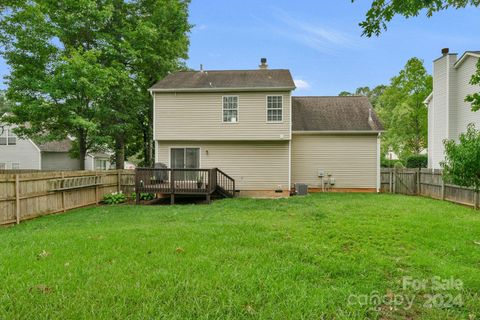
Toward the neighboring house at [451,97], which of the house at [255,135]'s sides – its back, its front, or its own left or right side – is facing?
right

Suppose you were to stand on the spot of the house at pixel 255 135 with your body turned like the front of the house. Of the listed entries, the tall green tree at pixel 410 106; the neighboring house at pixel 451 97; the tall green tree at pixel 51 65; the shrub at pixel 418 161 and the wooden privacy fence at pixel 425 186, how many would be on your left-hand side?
1

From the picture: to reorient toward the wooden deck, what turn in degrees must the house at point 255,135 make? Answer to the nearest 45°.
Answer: approximately 135° to its left

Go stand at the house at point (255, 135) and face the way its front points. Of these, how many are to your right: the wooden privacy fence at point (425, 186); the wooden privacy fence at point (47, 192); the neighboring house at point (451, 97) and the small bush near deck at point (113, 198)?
2

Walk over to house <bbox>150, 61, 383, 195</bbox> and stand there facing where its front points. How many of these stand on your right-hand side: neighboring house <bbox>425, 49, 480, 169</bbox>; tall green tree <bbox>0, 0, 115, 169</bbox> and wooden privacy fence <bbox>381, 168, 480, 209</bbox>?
2

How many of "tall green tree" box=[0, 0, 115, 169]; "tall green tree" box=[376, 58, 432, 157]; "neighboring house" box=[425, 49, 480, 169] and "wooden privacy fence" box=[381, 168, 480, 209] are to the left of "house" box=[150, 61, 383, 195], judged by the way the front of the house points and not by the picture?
1

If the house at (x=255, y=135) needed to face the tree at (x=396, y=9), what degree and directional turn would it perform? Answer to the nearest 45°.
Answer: approximately 180°

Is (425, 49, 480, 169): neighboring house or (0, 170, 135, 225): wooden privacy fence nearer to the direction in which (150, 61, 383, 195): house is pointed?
the neighboring house

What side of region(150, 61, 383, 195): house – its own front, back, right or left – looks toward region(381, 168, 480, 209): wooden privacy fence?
right

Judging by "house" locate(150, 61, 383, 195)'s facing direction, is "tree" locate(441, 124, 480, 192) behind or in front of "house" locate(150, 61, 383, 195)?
behind

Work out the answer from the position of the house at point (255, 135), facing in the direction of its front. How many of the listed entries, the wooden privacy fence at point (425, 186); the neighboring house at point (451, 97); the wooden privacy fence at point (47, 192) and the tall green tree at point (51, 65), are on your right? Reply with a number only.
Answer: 2

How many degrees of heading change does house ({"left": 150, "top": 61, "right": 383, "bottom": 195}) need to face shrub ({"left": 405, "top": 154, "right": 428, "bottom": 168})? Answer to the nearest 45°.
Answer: approximately 45° to its right

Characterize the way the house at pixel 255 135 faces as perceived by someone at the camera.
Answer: facing away from the viewer

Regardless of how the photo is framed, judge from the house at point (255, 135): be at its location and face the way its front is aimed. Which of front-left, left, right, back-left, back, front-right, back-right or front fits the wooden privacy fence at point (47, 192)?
back-left

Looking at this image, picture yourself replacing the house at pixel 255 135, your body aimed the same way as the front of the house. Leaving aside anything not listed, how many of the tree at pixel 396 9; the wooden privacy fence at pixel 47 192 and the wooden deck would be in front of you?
0
